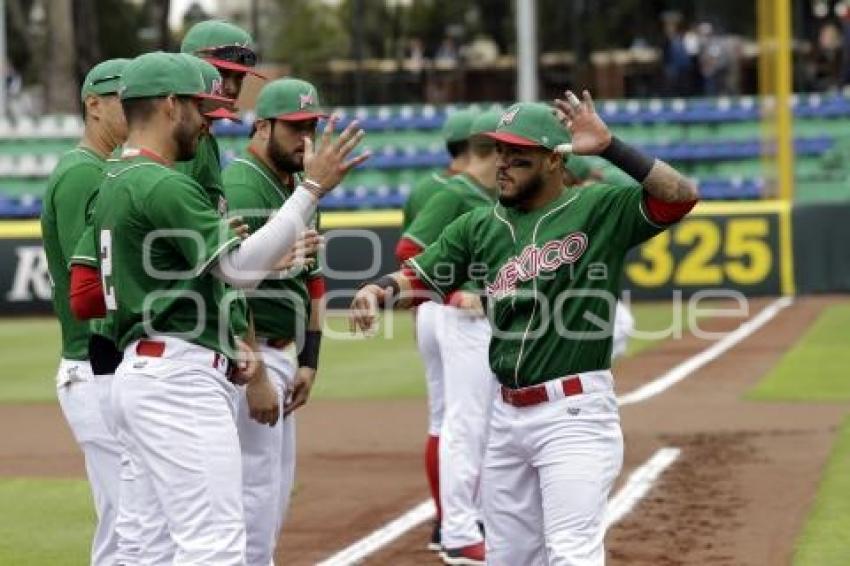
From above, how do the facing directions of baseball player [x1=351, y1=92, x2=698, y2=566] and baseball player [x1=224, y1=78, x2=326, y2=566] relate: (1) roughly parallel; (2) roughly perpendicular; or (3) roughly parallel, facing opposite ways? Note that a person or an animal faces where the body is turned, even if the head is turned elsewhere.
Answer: roughly perpendicular

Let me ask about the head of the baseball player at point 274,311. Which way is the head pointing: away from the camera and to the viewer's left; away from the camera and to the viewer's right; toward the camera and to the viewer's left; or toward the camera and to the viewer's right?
toward the camera and to the viewer's right

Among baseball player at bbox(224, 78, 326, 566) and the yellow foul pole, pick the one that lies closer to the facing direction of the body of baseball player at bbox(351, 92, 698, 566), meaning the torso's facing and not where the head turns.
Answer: the baseball player

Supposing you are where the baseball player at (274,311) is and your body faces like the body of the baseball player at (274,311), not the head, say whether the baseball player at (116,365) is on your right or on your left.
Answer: on your right

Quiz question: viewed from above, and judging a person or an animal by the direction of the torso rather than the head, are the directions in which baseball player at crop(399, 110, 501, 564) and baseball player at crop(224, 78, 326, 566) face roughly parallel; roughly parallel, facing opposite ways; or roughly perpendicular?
roughly perpendicular

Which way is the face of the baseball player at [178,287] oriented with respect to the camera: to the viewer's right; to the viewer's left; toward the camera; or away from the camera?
to the viewer's right

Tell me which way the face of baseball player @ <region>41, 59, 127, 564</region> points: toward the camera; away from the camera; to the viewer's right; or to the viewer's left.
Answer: to the viewer's right

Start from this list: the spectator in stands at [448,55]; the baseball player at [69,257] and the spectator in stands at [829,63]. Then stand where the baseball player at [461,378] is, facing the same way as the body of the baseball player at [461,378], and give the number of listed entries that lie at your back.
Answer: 1

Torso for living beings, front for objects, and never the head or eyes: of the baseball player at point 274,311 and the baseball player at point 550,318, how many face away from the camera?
0

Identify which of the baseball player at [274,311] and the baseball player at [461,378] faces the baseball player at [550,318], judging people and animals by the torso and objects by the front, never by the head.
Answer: the baseball player at [274,311]
